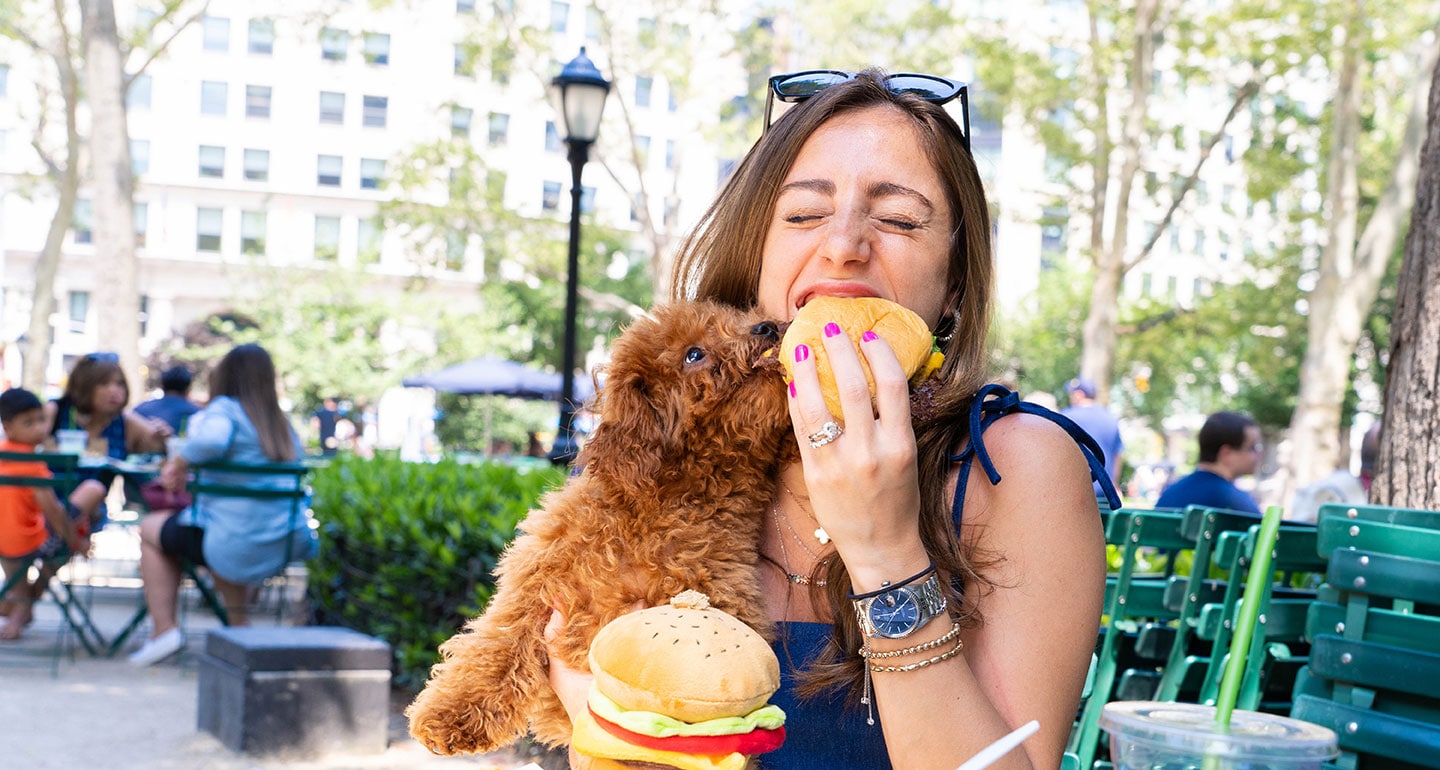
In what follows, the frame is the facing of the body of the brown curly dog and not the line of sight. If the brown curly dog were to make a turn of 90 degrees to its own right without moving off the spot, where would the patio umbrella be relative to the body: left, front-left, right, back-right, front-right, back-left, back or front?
back

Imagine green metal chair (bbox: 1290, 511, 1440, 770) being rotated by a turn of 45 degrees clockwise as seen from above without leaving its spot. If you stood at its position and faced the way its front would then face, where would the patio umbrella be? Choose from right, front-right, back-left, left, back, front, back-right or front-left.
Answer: front-right

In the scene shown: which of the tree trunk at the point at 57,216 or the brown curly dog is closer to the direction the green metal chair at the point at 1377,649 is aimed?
the brown curly dog

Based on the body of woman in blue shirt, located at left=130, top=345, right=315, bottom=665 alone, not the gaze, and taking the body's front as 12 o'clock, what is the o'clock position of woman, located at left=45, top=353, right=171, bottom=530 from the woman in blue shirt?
The woman is roughly at 1 o'clock from the woman in blue shirt.

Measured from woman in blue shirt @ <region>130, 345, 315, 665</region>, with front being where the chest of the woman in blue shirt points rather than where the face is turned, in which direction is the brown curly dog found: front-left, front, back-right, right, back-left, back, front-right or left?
back-left

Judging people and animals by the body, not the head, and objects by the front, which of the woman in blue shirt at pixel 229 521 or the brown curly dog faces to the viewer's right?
the brown curly dog

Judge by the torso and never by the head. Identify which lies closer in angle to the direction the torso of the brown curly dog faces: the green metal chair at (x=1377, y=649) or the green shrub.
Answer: the green metal chair

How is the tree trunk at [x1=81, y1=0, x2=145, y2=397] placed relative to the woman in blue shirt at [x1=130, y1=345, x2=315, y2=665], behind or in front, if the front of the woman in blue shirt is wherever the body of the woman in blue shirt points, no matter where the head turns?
in front

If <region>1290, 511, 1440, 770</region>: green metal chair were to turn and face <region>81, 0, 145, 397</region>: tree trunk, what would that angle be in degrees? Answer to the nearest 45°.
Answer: approximately 90° to its right

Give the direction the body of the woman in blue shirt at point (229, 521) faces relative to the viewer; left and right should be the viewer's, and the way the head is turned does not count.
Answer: facing away from the viewer and to the left of the viewer

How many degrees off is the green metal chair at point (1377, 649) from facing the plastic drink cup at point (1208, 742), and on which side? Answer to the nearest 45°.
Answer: approximately 45° to its left

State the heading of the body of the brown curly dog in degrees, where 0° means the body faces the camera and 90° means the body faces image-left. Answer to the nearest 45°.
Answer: approximately 270°

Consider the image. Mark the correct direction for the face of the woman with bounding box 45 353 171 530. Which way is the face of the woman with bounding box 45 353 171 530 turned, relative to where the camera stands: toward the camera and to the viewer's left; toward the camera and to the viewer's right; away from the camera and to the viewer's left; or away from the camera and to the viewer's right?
toward the camera and to the viewer's right
